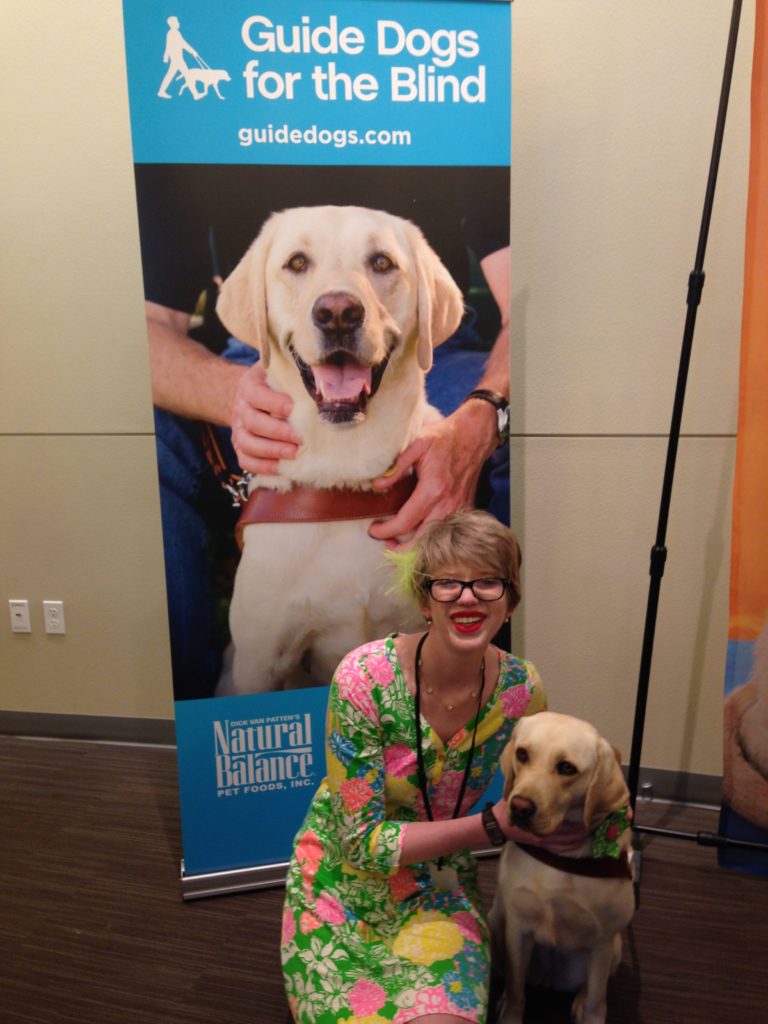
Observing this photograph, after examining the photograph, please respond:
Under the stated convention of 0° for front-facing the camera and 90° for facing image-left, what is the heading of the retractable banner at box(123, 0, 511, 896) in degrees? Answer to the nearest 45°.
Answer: approximately 0°

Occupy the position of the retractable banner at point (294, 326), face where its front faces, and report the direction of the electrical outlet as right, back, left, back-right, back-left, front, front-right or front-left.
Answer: back-right

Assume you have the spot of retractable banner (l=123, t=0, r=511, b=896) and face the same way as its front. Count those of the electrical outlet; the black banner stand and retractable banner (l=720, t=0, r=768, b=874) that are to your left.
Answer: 2

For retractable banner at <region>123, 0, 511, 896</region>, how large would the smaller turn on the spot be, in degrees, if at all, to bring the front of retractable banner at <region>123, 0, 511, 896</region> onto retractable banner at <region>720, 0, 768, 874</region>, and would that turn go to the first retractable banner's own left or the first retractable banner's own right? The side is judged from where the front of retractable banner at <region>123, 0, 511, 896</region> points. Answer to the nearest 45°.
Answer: approximately 90° to the first retractable banner's own left

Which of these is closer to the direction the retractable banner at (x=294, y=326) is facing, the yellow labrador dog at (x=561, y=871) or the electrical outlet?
the yellow labrador dog

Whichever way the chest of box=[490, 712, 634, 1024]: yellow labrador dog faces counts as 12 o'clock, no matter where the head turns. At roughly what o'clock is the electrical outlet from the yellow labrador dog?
The electrical outlet is roughly at 4 o'clock from the yellow labrador dog.

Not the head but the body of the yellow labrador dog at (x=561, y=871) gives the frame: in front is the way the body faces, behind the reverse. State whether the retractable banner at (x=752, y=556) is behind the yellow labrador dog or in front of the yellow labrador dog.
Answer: behind
